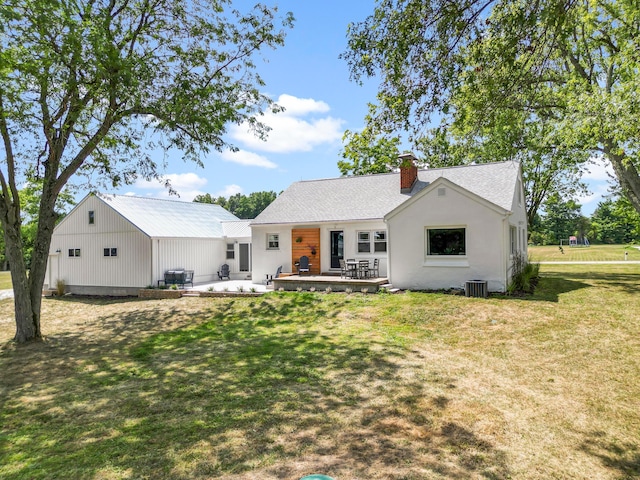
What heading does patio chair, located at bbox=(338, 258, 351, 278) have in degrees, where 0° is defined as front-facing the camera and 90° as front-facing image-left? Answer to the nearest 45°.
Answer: approximately 315°

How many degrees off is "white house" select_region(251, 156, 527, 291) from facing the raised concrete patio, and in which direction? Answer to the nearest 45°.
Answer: approximately 45° to its right

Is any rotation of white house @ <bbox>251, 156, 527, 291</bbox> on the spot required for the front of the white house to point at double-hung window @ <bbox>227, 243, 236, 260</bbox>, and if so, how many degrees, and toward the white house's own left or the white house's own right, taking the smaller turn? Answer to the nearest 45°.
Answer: approximately 135° to the white house's own right

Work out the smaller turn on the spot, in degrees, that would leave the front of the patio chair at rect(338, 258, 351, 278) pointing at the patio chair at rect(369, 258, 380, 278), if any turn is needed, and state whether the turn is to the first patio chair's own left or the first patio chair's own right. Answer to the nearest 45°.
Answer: approximately 45° to the first patio chair's own left

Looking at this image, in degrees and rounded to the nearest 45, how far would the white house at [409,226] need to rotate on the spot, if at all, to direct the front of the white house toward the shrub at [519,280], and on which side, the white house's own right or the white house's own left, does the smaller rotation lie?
approximately 90° to the white house's own left

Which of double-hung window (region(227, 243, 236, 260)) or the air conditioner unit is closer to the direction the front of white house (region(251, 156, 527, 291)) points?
the air conditioner unit

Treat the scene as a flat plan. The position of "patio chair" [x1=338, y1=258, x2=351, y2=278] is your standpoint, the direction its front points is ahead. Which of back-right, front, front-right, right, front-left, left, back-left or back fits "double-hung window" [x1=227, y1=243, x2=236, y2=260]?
back

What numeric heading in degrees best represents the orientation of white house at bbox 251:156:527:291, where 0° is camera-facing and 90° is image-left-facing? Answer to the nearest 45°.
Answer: approximately 0°

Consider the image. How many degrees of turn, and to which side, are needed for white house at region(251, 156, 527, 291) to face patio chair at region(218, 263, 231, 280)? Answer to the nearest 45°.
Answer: approximately 90° to its right
